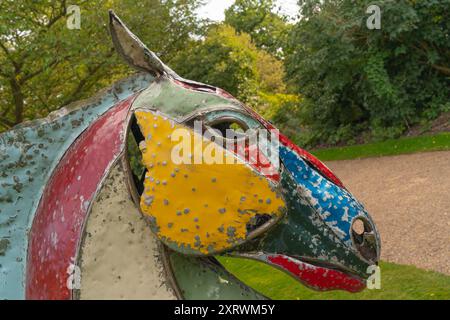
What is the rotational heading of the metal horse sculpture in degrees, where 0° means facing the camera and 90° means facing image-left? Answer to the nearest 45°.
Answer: approximately 270°
